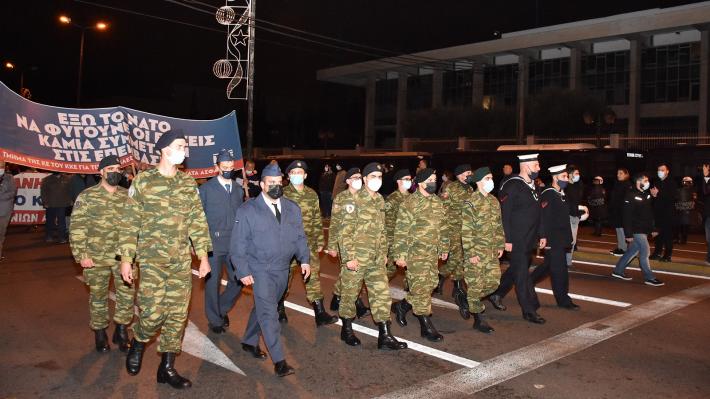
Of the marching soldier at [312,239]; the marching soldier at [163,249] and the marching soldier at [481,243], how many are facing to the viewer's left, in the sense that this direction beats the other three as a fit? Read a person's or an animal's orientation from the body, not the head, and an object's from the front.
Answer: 0

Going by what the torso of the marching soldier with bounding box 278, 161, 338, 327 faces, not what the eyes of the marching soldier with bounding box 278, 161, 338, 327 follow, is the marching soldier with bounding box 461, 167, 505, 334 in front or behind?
in front

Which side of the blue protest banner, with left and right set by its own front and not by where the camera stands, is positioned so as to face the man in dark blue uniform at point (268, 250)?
front

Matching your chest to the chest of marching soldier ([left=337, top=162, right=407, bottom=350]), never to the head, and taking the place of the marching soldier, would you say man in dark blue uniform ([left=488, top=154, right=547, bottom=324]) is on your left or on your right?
on your left

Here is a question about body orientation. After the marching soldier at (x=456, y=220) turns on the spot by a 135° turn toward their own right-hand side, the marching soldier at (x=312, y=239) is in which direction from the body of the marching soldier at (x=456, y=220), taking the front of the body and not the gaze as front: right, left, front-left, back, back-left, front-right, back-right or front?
front-left

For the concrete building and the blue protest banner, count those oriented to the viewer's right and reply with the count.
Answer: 0

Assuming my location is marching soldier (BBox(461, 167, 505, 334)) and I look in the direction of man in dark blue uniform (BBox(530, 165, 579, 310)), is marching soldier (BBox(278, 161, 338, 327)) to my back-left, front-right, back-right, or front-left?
back-left

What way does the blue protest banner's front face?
toward the camera

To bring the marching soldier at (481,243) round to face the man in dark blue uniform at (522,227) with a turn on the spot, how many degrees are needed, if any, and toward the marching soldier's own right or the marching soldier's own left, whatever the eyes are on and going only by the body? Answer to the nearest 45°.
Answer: approximately 90° to the marching soldier's own left

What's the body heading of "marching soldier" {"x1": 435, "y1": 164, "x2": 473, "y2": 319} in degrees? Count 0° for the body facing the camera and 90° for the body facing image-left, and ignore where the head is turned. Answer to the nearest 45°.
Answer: approximately 315°

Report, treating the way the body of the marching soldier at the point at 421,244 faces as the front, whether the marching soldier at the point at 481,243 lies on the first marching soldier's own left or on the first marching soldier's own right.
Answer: on the first marching soldier's own left

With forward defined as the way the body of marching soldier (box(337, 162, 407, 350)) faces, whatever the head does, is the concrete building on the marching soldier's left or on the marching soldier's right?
on the marching soldier's left
